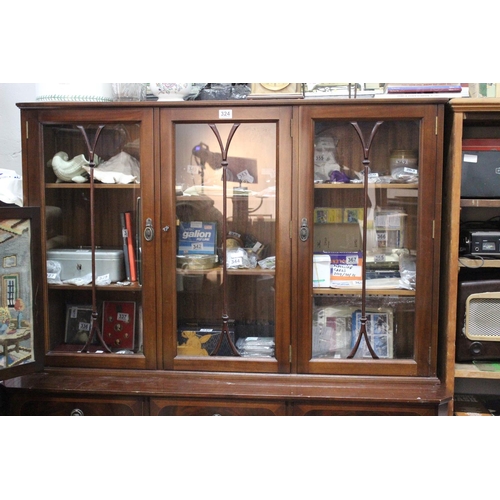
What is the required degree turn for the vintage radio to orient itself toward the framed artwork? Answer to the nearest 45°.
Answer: approximately 45° to its right

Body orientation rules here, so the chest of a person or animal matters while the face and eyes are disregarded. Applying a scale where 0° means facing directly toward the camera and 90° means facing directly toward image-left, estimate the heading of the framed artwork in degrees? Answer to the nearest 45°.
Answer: approximately 315°

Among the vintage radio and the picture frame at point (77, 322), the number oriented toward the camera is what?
2

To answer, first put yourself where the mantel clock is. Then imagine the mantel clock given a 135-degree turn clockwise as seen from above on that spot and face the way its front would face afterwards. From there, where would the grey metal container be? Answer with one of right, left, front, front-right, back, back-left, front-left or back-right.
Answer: front-left

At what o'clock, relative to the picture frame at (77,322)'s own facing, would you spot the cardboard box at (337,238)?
The cardboard box is roughly at 10 o'clock from the picture frame.

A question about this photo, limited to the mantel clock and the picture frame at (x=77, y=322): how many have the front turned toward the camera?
2
